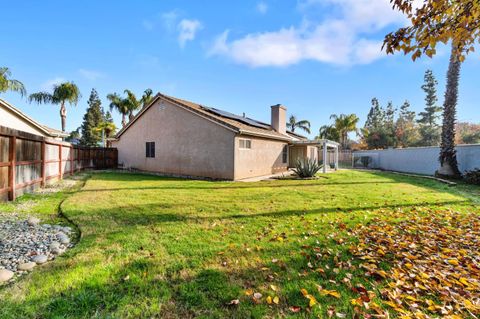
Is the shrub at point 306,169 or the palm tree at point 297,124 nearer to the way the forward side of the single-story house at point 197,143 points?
the palm tree

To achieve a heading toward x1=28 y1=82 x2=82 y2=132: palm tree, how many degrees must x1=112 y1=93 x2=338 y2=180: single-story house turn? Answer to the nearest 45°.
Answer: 0° — it already faces it

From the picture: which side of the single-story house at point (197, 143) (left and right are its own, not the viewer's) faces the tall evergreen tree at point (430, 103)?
right

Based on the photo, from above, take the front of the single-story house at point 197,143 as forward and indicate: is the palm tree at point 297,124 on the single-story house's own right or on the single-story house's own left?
on the single-story house's own right

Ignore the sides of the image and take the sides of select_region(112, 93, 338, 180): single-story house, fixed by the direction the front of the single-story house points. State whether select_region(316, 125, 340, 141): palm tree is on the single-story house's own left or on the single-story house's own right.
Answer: on the single-story house's own right

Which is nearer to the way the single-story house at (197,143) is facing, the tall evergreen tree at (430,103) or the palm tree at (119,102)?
the palm tree

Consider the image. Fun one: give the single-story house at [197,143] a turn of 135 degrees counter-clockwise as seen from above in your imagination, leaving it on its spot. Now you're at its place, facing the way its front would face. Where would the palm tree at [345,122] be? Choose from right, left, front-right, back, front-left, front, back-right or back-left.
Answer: back-left

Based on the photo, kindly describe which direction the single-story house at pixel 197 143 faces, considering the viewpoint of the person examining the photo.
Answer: facing away from the viewer and to the left of the viewer

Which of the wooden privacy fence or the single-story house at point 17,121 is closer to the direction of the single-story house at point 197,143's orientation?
the single-story house

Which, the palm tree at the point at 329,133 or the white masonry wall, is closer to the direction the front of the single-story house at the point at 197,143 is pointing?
the palm tree
